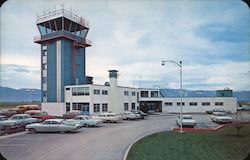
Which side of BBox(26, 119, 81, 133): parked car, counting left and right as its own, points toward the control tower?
right

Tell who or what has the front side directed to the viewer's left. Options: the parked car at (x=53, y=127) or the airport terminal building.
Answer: the parked car

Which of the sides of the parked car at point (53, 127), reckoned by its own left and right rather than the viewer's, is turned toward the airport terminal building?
right

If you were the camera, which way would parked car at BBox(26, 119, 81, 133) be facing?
facing to the left of the viewer

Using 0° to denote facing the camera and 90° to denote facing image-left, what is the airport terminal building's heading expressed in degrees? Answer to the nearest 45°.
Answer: approximately 315°

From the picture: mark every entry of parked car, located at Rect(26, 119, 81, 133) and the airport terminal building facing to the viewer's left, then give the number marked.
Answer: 1
